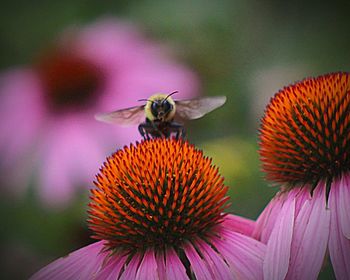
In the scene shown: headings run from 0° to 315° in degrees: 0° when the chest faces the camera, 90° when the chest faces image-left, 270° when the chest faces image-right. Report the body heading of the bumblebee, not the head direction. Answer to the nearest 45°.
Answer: approximately 0°
